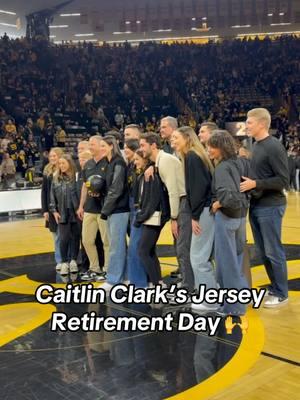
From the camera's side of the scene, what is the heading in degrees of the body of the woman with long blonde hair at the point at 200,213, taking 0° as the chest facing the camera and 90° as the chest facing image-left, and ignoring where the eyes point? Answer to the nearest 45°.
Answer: approximately 90°

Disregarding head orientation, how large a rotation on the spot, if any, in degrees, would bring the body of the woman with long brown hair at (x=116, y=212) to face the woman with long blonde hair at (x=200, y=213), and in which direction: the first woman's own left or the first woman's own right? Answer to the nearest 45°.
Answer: approximately 135° to the first woman's own left

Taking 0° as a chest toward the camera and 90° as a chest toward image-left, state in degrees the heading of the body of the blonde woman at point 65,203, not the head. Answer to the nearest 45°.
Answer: approximately 0°

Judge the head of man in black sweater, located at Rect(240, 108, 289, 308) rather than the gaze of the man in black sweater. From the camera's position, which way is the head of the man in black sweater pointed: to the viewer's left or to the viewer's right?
to the viewer's left

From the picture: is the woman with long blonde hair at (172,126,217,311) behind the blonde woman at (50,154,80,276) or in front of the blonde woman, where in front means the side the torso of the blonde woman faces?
in front
